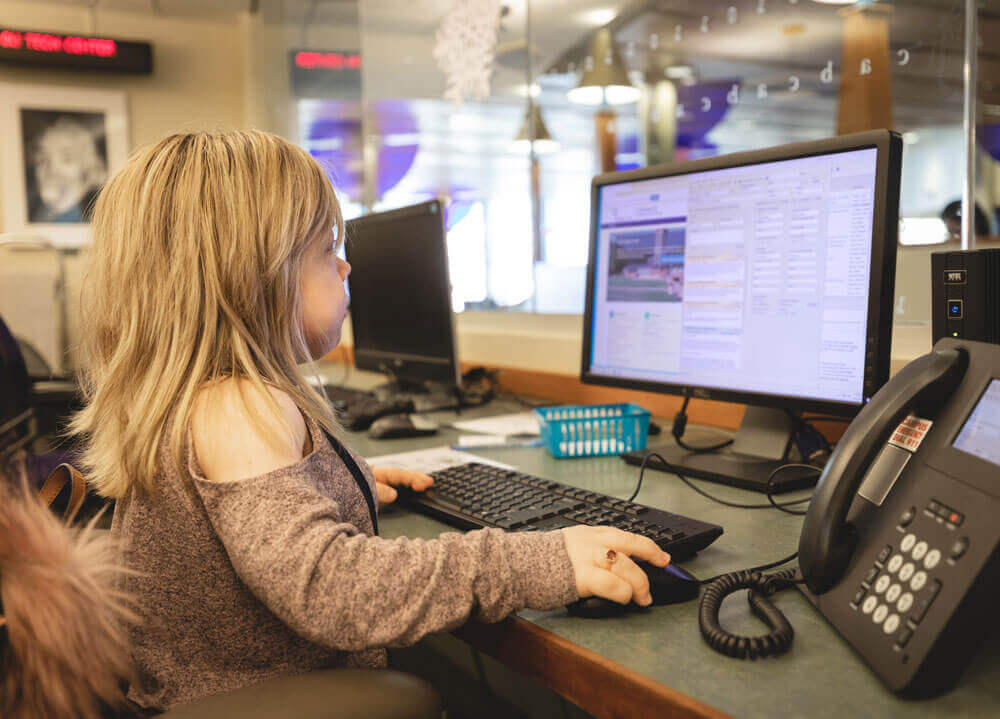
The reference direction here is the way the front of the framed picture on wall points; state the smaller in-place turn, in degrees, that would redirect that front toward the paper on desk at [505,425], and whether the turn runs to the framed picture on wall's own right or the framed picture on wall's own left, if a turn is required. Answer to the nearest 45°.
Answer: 0° — it already faces it

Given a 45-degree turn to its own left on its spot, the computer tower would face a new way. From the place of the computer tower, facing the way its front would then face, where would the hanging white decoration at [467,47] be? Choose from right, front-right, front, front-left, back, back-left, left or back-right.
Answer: back-right

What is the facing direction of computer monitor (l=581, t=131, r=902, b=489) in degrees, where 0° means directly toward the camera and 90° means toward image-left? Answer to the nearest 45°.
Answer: approximately 45°

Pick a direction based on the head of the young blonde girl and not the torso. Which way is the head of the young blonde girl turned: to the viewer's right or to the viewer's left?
to the viewer's right

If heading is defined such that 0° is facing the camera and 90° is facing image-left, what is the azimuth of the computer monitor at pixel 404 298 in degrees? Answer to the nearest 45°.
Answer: approximately 45°

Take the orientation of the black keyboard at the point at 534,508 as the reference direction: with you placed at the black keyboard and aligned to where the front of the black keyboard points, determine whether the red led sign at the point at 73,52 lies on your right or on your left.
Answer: on your right

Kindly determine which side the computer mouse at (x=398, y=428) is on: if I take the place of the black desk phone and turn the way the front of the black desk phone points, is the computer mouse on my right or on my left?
on my right

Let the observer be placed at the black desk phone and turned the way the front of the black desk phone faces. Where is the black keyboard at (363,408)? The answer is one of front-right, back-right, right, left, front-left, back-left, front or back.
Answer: right

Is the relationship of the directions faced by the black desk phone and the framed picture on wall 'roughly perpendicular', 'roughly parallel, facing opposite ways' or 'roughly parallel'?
roughly perpendicular
